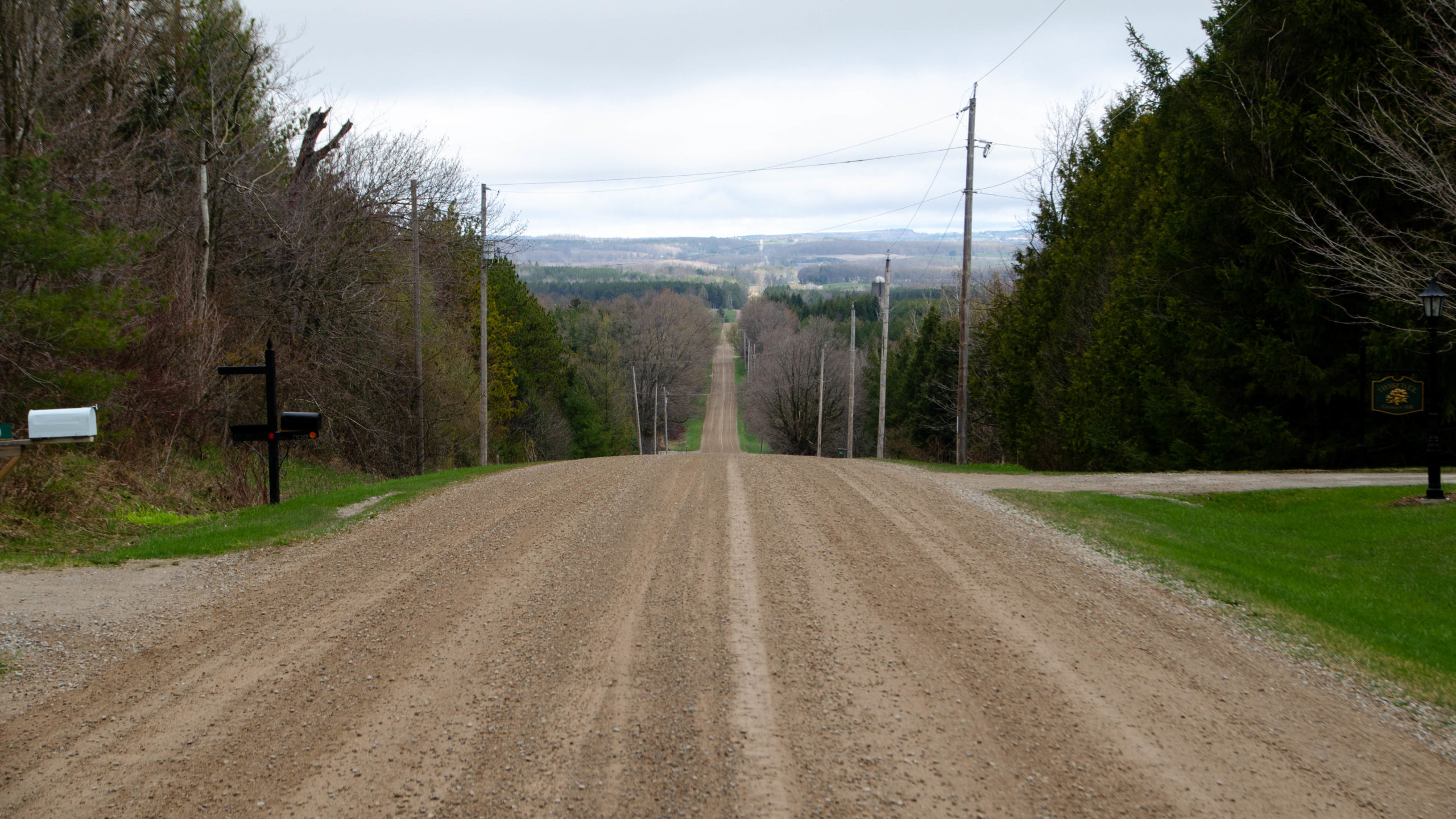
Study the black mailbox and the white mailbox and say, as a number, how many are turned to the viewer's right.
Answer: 2

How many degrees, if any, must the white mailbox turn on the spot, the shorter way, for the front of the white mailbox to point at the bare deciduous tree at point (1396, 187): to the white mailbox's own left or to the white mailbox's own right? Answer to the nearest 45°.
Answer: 0° — it already faces it

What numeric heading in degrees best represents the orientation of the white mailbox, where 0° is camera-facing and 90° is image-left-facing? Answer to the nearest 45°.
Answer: approximately 270°

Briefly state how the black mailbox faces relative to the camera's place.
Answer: facing to the right of the viewer

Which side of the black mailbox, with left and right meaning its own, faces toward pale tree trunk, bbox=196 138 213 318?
left

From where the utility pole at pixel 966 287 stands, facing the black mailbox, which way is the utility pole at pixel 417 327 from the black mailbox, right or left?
right

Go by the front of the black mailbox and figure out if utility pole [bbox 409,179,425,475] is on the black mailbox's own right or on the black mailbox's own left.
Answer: on the black mailbox's own left

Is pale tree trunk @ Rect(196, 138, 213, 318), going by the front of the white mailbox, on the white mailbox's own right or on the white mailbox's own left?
on the white mailbox's own left

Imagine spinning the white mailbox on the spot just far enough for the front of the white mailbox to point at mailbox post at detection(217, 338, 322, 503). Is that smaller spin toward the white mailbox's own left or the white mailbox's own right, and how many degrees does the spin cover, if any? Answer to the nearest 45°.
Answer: approximately 45° to the white mailbox's own left
